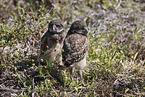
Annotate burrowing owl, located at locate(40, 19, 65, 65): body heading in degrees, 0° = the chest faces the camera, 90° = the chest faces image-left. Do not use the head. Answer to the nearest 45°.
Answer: approximately 315°

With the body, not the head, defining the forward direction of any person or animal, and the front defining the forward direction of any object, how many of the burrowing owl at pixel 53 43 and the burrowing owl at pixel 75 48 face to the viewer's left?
0
